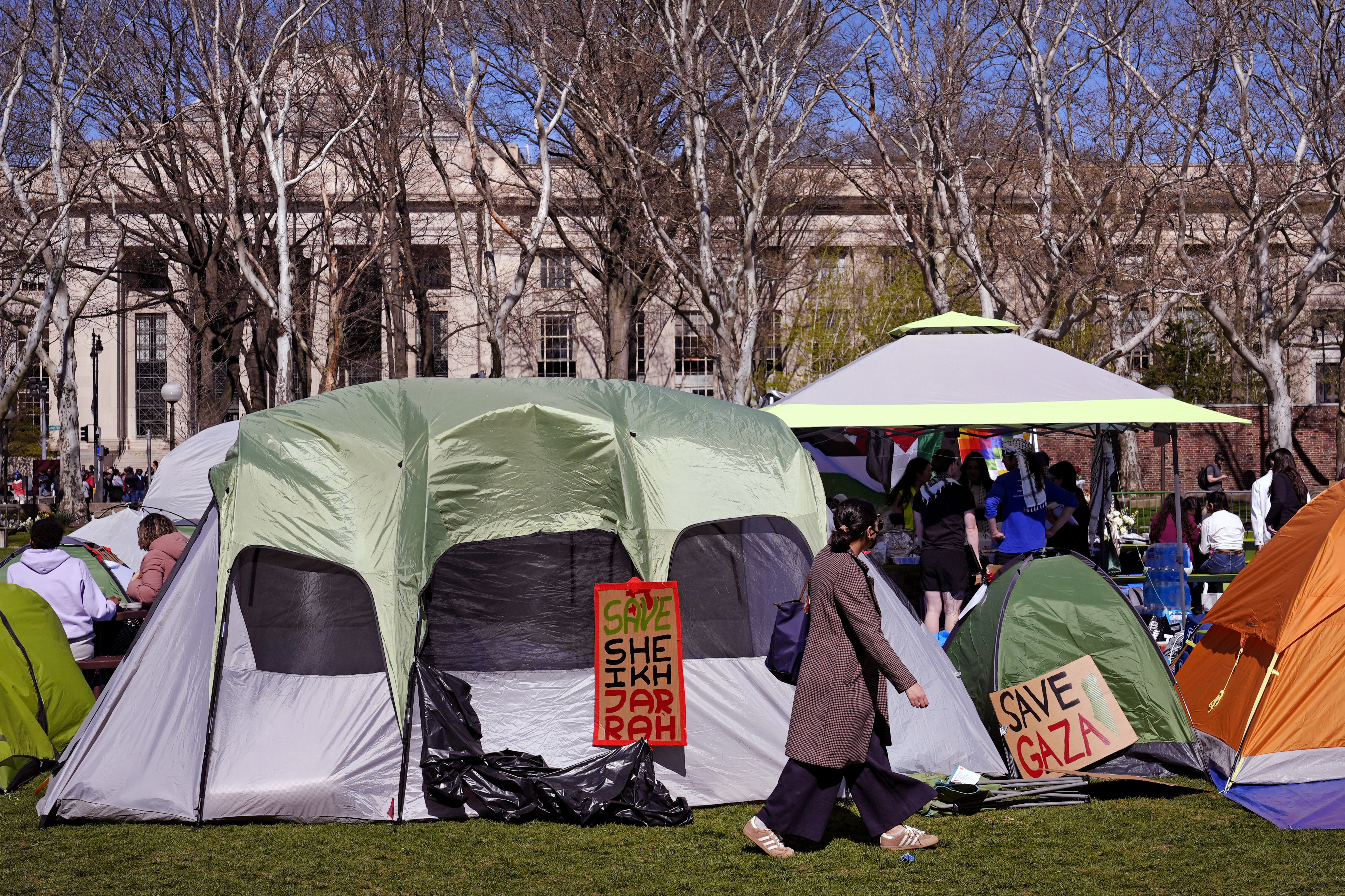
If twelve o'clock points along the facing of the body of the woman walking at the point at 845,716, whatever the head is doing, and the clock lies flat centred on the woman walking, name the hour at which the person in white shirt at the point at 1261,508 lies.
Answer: The person in white shirt is roughly at 10 o'clock from the woman walking.

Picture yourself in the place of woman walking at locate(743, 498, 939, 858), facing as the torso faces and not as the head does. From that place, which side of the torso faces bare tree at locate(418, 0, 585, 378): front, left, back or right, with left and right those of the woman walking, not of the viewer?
left

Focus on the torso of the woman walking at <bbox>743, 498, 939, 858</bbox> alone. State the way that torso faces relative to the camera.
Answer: to the viewer's right

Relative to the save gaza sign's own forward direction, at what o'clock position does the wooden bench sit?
The wooden bench is roughly at 3 o'clock from the save gaza sign.

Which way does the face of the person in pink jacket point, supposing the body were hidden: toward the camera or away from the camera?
away from the camera

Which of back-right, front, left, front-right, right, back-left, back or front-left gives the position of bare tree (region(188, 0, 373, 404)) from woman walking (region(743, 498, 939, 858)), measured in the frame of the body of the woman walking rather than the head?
back-left

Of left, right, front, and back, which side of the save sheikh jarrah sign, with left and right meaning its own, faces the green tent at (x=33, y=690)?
right

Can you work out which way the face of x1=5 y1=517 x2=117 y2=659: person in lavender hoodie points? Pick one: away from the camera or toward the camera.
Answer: away from the camera

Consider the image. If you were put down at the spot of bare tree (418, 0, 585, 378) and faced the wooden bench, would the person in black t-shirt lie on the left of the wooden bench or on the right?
left

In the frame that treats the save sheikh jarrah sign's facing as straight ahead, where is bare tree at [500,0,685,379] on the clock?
The bare tree is roughly at 6 o'clock from the save sheikh jarrah sign.

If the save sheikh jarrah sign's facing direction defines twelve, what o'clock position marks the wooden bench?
The wooden bench is roughly at 4 o'clock from the save sheikh jarrah sign.

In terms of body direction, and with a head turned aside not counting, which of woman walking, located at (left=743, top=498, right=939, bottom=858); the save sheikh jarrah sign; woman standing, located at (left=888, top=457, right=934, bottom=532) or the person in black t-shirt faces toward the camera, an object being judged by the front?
the save sheikh jarrah sign

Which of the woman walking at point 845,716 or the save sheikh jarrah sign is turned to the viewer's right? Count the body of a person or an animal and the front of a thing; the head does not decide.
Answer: the woman walking

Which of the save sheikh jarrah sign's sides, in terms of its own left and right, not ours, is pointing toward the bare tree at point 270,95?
back

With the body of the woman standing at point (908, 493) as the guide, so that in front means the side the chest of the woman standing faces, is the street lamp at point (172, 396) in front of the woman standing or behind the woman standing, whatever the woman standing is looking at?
behind
